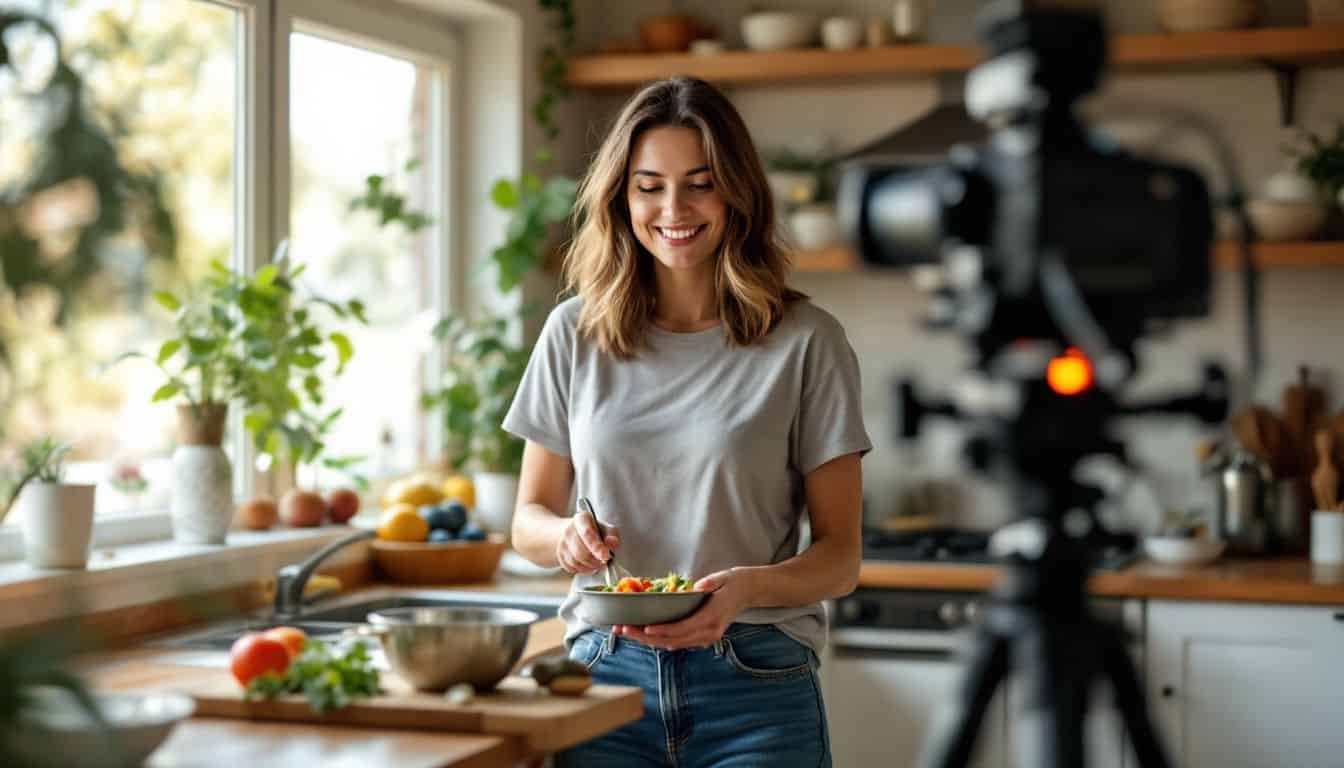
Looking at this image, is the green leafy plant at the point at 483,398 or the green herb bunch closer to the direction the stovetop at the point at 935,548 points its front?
the green herb bunch

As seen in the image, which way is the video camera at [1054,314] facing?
to the viewer's left

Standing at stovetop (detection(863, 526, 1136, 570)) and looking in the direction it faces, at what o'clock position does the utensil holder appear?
The utensil holder is roughly at 9 o'clock from the stovetop.

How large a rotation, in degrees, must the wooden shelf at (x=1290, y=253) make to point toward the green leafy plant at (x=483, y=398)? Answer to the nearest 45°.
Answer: approximately 90° to its right

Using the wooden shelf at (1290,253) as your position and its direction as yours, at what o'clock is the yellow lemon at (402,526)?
The yellow lemon is roughly at 2 o'clock from the wooden shelf.

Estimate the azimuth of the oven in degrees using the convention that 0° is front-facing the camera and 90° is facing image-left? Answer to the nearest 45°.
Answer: approximately 0°

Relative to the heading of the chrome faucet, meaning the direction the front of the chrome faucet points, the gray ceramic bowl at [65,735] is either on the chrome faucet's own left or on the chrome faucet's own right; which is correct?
on the chrome faucet's own right

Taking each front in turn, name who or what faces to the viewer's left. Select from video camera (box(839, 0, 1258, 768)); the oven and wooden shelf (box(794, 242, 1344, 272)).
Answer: the video camera

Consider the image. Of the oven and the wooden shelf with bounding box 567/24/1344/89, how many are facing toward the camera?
2

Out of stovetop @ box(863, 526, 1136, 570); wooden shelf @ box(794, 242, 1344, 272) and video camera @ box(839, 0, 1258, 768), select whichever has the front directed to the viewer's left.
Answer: the video camera

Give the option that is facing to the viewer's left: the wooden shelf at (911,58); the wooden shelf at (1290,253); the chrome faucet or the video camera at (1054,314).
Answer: the video camera

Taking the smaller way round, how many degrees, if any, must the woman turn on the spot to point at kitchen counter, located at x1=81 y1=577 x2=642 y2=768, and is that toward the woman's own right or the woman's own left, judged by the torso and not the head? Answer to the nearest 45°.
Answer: approximately 45° to the woman's own right
